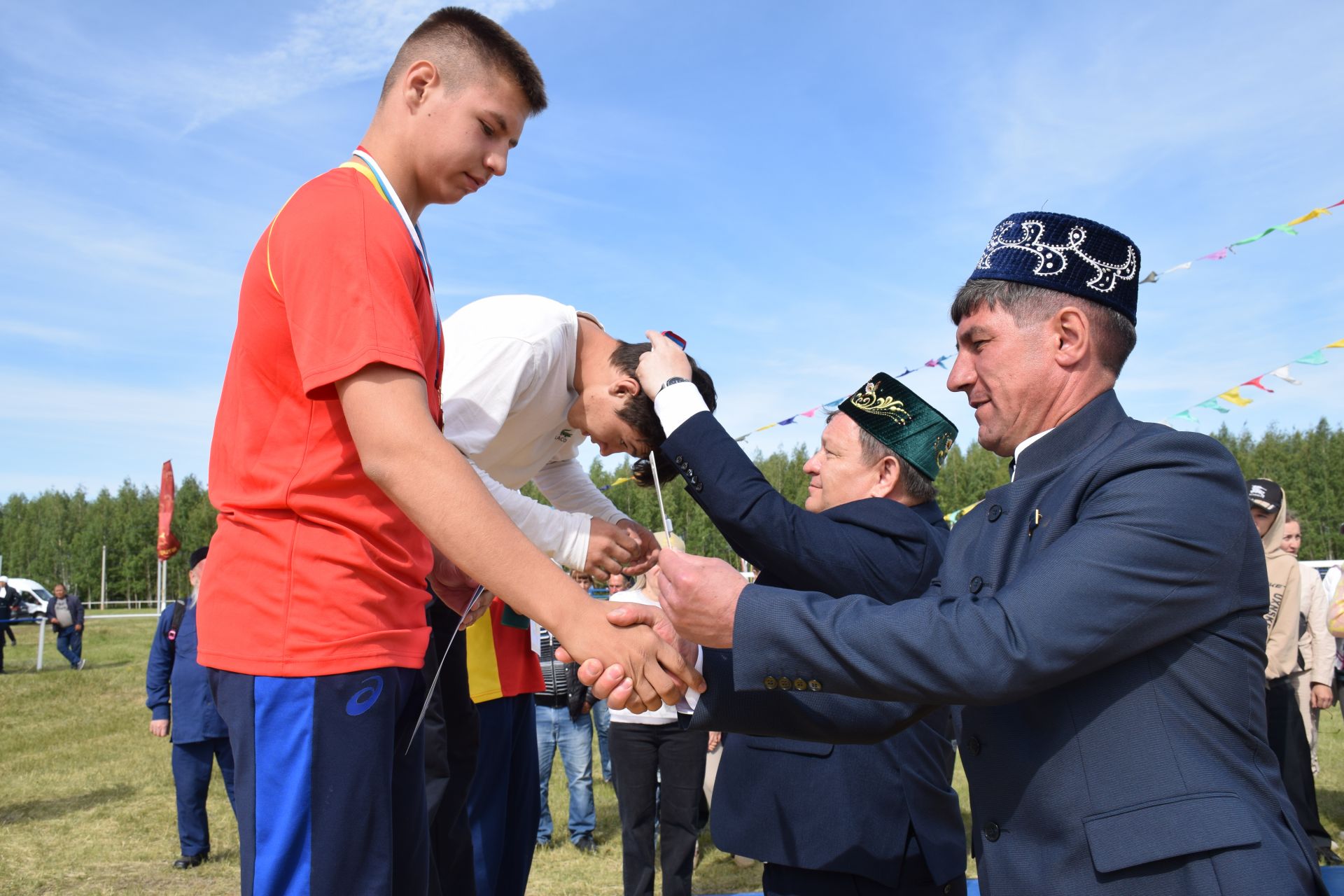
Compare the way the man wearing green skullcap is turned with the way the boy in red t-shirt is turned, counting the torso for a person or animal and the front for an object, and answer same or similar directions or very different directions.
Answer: very different directions

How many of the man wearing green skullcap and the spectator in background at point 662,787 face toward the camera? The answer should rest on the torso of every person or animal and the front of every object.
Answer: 1

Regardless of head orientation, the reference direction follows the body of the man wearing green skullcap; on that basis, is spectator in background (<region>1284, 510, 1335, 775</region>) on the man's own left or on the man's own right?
on the man's own right

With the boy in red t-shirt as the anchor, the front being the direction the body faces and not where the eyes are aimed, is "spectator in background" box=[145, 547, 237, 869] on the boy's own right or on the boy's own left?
on the boy's own left

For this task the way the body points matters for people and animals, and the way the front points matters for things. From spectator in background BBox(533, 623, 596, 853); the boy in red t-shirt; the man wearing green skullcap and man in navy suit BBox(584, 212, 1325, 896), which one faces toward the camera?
the spectator in background

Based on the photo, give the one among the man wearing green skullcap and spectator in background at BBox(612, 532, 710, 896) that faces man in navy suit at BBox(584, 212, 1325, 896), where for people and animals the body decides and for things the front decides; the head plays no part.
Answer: the spectator in background

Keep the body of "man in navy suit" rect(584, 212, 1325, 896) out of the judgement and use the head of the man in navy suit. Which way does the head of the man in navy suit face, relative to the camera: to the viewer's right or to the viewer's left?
to the viewer's left

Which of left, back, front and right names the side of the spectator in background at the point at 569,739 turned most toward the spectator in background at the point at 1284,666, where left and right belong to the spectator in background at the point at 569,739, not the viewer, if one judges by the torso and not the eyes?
left

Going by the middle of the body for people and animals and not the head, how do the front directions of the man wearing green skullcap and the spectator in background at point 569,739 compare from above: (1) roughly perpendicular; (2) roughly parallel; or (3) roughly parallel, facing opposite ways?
roughly perpendicular

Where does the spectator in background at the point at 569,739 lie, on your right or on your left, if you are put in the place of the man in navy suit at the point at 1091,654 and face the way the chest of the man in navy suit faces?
on your right

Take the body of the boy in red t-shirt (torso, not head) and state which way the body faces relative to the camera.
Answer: to the viewer's right

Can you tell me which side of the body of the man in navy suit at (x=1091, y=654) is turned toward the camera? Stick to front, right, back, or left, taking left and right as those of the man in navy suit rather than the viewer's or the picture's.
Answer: left

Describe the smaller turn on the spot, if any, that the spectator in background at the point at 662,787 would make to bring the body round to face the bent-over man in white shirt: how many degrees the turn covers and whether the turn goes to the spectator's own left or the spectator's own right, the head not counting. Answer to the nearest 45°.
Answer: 0° — they already face them
